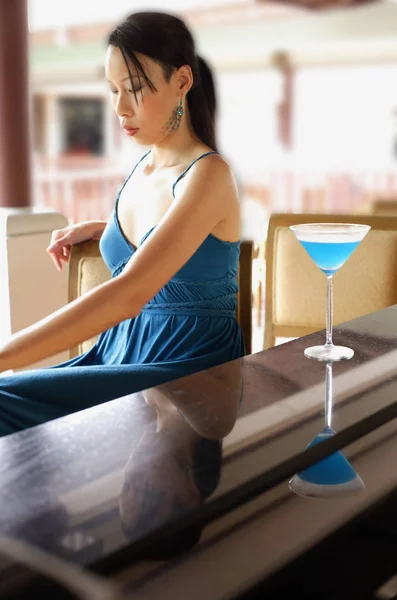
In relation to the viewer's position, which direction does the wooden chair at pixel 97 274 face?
facing the viewer

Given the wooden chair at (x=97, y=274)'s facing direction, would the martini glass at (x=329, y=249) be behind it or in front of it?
in front
